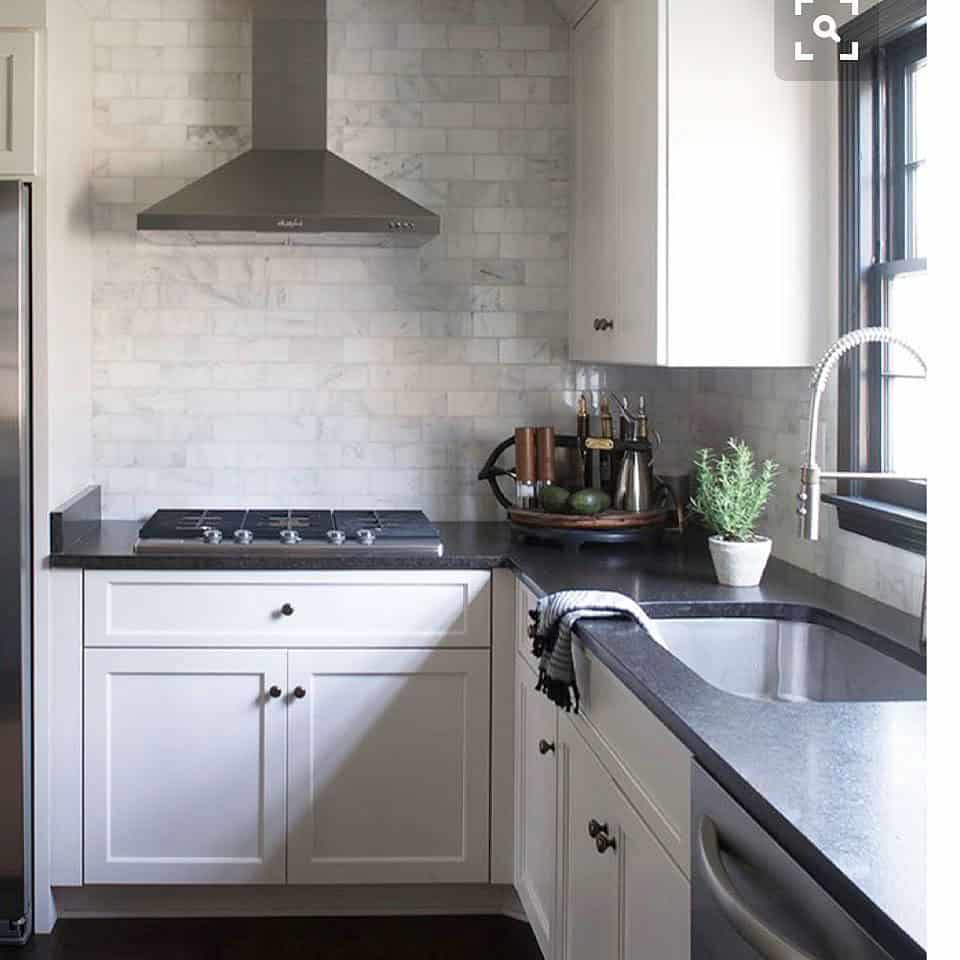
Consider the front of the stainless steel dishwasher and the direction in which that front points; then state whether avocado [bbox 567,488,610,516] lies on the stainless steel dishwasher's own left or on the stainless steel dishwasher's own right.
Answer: on the stainless steel dishwasher's own right

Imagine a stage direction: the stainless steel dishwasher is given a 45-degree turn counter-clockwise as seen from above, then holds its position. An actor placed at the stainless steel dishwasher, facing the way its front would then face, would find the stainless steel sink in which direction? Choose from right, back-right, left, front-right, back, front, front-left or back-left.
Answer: back

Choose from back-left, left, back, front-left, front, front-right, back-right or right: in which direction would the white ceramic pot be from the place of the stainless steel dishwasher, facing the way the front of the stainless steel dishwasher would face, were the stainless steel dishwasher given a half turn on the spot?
front-left

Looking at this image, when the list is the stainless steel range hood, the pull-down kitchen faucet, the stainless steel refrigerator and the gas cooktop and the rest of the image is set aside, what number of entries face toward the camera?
3

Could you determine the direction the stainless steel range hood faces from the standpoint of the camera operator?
facing the viewer

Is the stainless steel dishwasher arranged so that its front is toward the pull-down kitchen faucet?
no

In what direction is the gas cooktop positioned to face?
toward the camera

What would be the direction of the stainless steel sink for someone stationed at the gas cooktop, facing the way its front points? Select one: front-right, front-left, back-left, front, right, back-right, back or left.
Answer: front-left

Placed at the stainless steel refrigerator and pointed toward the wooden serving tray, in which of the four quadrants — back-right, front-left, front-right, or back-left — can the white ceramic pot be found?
front-right

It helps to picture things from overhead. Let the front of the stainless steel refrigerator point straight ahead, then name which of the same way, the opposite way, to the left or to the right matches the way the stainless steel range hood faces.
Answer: the same way

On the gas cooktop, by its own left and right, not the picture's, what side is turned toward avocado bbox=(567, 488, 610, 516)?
left

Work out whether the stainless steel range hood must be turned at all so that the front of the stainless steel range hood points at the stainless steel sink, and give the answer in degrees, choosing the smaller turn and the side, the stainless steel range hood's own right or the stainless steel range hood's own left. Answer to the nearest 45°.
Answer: approximately 45° to the stainless steel range hood's own left

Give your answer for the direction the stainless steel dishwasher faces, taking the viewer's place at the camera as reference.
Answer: facing the viewer and to the left of the viewer

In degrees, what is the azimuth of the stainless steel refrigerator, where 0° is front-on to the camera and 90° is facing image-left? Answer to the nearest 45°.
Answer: approximately 0°
